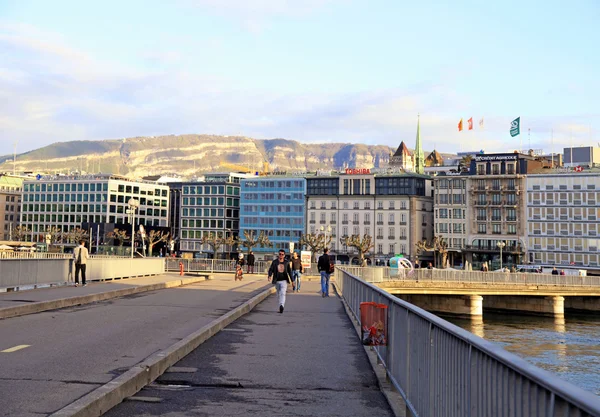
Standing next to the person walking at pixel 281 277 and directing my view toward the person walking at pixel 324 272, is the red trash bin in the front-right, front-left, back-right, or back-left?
back-right

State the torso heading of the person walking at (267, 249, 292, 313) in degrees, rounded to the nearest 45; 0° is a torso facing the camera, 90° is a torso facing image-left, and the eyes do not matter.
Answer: approximately 0°

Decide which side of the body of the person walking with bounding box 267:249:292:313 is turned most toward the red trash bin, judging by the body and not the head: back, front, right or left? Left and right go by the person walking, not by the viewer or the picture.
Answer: front

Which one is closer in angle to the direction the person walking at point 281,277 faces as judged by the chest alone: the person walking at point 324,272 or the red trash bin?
the red trash bin

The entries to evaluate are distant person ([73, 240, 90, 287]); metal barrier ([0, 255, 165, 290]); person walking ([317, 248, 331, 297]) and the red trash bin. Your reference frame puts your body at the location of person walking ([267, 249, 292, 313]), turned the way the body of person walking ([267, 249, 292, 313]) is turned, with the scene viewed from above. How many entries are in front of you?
1

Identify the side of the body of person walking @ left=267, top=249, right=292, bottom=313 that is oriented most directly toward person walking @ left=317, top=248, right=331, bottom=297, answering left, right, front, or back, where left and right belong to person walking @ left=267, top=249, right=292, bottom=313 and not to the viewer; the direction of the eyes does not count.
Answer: back

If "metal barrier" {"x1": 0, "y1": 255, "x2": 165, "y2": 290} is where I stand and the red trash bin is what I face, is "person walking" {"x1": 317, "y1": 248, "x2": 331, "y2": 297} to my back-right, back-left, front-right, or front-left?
front-left

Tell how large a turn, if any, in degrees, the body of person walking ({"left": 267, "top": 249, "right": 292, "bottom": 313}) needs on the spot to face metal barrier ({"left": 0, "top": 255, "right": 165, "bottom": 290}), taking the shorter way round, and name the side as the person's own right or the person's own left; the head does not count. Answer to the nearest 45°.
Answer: approximately 135° to the person's own right

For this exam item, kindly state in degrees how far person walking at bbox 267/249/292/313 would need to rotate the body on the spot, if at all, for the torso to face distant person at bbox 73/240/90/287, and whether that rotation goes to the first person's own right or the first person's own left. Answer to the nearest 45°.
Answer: approximately 135° to the first person's own right
